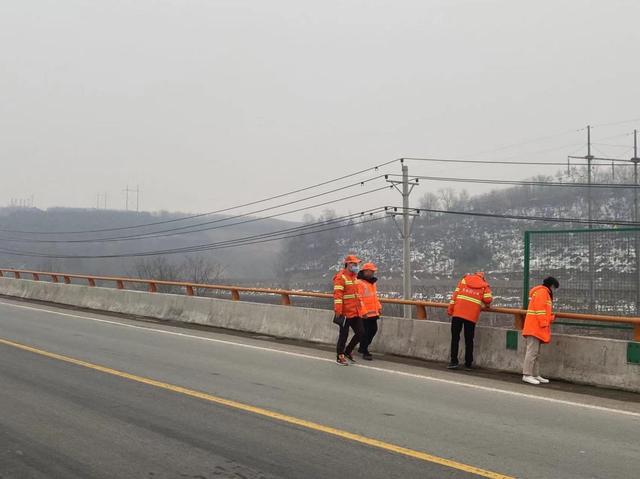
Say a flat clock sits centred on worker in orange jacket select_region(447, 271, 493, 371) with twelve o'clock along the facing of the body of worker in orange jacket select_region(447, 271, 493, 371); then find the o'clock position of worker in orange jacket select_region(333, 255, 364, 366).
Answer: worker in orange jacket select_region(333, 255, 364, 366) is roughly at 9 o'clock from worker in orange jacket select_region(447, 271, 493, 371).

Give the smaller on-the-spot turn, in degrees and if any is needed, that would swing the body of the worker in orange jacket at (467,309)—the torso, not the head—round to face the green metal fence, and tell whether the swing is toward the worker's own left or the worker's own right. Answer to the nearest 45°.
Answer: approximately 45° to the worker's own right

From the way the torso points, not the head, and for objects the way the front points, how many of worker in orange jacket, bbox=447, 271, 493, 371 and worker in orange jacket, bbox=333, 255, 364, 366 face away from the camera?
1

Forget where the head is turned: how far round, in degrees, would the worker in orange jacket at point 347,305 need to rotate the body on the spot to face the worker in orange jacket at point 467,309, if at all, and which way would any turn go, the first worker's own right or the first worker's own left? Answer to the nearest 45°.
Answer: approximately 45° to the first worker's own left

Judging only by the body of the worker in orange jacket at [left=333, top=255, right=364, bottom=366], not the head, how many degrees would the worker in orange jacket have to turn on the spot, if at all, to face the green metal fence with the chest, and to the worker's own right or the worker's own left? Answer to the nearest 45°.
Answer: approximately 45° to the worker's own left

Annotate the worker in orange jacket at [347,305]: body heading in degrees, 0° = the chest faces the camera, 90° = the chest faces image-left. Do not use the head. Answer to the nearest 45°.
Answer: approximately 315°

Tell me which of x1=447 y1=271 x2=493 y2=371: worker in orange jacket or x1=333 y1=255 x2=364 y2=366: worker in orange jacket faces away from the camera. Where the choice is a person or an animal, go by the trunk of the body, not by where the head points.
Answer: x1=447 y1=271 x2=493 y2=371: worker in orange jacket

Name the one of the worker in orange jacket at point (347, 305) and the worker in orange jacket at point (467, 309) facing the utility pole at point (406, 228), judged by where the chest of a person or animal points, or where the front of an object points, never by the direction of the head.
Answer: the worker in orange jacket at point (467, 309)

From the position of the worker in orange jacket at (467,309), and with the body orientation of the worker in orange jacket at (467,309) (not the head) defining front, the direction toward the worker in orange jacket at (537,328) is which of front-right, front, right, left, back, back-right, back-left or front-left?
back-right

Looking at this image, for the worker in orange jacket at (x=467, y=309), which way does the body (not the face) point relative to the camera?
away from the camera
